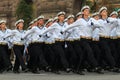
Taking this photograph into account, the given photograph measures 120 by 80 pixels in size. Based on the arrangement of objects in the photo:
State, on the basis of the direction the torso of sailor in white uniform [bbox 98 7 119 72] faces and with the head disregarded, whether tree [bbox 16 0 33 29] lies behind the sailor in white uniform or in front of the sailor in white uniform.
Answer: behind

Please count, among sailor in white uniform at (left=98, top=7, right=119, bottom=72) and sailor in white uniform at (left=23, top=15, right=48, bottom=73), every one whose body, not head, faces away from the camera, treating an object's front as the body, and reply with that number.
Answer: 0
